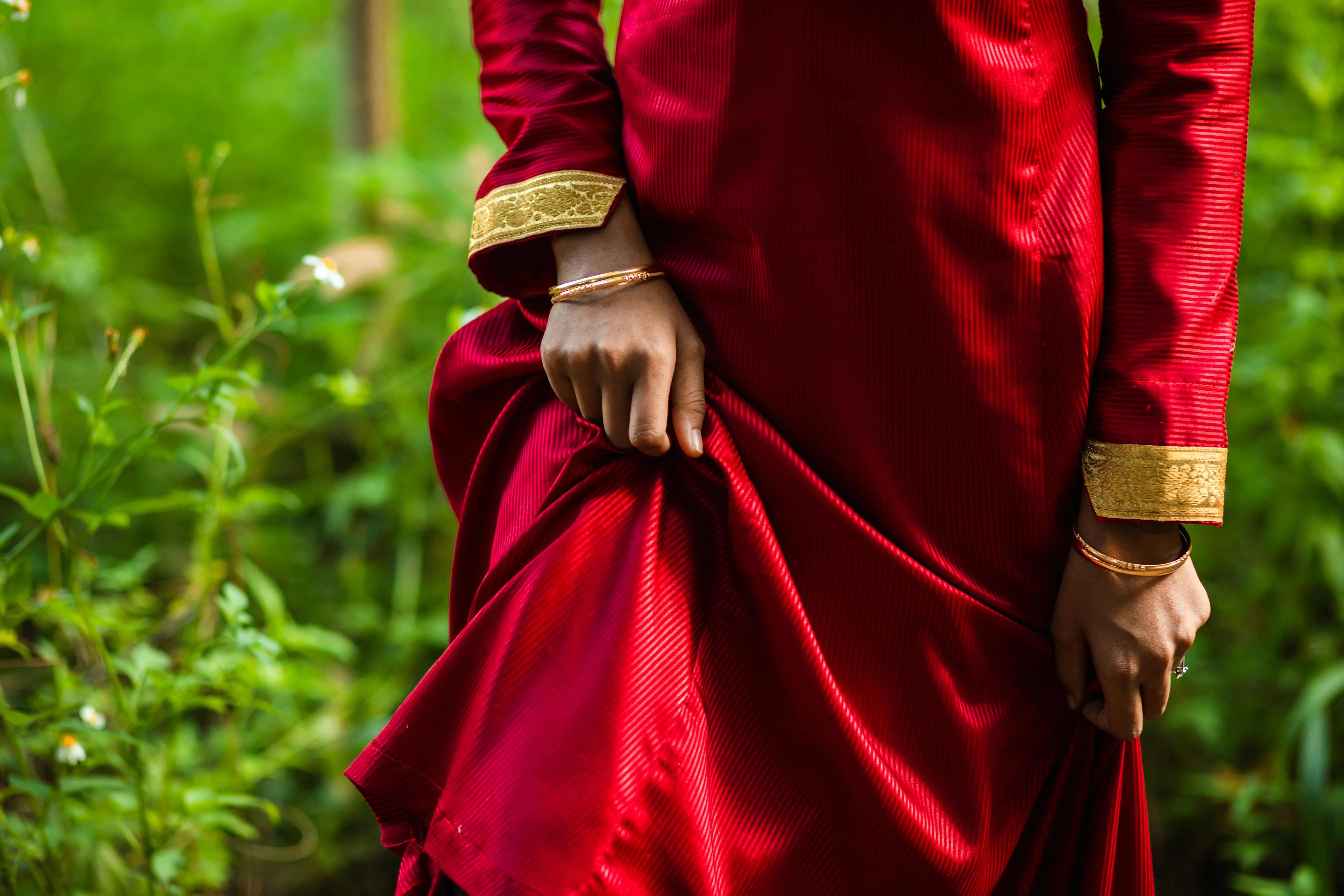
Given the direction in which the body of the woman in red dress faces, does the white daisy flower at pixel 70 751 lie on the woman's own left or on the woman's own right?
on the woman's own right

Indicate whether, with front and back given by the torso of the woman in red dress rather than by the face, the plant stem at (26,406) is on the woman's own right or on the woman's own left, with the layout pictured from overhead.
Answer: on the woman's own right

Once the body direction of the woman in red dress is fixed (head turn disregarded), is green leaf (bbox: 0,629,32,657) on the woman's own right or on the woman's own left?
on the woman's own right

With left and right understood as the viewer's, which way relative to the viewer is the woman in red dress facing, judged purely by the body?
facing the viewer
